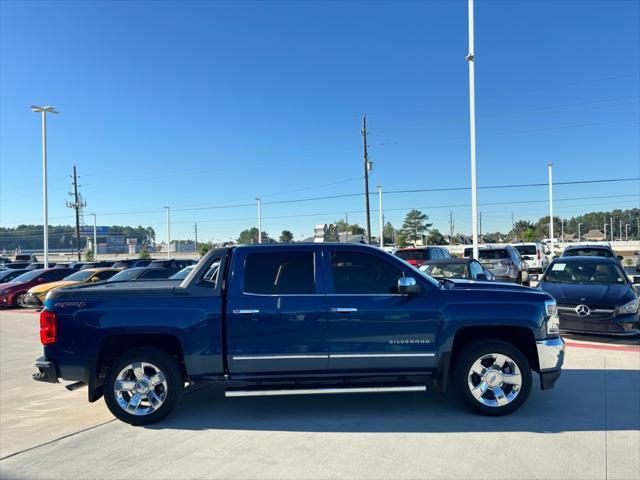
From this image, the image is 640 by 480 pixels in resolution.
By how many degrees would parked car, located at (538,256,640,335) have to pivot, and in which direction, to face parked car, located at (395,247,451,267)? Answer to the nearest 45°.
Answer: approximately 135° to its right

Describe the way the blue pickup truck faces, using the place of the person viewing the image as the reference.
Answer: facing to the right of the viewer

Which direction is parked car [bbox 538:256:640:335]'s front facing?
toward the camera

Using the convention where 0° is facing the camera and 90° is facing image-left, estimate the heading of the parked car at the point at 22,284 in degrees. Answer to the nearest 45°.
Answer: approximately 45°

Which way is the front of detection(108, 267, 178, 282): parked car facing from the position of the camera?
facing the viewer and to the left of the viewer

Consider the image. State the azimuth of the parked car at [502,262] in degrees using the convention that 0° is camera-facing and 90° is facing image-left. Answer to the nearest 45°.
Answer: approximately 225°

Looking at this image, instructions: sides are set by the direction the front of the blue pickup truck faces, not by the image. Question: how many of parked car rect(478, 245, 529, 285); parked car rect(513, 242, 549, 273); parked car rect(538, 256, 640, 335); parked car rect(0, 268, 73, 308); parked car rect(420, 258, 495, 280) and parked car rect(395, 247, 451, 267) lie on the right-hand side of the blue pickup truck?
0

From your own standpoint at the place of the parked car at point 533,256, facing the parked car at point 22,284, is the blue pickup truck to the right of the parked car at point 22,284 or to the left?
left

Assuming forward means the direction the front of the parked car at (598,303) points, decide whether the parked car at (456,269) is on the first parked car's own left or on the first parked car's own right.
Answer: on the first parked car's own right

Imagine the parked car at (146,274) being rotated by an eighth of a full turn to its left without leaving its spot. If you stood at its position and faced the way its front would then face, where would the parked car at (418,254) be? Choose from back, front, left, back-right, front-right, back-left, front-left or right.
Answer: left

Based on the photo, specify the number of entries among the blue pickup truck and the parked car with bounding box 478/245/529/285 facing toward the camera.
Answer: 0

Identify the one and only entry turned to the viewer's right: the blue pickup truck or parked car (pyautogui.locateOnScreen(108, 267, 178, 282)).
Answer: the blue pickup truck

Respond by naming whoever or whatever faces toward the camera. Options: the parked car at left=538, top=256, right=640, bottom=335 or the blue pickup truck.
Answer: the parked car

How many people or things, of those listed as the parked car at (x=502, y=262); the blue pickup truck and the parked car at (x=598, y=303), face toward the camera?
1

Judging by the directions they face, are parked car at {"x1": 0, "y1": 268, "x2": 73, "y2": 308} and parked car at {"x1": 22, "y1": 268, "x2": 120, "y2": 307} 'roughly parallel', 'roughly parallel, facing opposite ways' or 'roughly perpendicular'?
roughly parallel

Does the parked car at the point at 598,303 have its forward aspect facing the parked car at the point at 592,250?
no

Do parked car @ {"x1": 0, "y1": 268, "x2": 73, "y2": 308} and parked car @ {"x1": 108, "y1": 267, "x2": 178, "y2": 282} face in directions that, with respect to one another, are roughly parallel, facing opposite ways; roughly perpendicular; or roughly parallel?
roughly parallel
